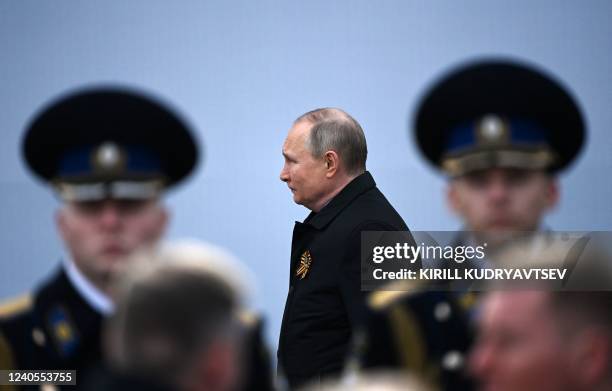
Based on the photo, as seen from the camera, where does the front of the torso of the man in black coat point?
to the viewer's left

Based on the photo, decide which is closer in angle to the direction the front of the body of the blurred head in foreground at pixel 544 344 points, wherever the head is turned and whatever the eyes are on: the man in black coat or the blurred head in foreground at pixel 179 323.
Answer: the blurred head in foreground

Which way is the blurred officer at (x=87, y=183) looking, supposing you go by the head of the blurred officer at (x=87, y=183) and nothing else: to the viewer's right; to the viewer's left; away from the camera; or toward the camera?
toward the camera

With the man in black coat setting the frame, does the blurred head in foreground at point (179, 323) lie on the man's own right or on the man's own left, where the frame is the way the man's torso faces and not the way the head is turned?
on the man's own left

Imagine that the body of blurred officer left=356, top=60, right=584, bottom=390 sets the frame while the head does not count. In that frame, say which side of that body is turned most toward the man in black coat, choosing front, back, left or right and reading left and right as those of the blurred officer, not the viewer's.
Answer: back

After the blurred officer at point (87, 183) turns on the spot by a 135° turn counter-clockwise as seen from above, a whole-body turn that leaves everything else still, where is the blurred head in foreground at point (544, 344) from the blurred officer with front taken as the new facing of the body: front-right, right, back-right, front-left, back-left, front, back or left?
right

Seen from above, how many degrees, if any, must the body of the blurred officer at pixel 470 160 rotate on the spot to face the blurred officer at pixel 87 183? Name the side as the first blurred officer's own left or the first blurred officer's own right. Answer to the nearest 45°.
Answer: approximately 90° to the first blurred officer's own right

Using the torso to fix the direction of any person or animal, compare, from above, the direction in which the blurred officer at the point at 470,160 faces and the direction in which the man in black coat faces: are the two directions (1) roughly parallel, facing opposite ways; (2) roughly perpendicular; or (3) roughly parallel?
roughly perpendicular

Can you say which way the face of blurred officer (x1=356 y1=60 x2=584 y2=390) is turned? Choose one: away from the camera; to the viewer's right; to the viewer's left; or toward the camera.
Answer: toward the camera

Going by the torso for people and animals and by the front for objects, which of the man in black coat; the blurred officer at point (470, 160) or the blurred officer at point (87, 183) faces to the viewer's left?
the man in black coat

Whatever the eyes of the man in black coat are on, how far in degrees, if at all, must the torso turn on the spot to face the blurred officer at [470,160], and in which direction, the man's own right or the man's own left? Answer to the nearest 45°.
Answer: approximately 90° to the man's own left

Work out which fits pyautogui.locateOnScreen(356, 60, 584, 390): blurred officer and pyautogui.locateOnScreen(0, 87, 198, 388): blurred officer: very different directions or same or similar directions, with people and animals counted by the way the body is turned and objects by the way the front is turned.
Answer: same or similar directions

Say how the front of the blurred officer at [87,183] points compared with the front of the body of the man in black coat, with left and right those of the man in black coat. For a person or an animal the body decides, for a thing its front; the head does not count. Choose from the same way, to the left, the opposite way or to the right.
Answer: to the left

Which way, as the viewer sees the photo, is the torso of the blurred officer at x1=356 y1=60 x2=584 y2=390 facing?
toward the camera
